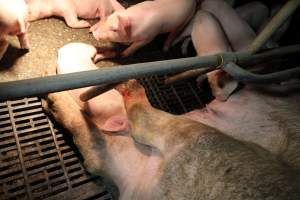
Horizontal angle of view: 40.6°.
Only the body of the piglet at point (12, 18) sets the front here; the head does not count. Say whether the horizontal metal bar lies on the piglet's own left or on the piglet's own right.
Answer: on the piglet's own left

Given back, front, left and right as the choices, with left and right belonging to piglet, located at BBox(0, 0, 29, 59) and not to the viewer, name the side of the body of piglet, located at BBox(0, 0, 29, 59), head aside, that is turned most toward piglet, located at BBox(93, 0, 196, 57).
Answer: back

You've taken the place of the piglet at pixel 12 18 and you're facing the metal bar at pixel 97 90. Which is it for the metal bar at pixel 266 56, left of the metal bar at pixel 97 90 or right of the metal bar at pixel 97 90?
left

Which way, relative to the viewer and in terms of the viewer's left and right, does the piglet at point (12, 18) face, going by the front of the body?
facing to the left of the viewer

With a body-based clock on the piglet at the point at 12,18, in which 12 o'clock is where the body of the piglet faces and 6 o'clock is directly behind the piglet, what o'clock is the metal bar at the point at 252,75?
The metal bar is roughly at 7 o'clock from the piglet.
